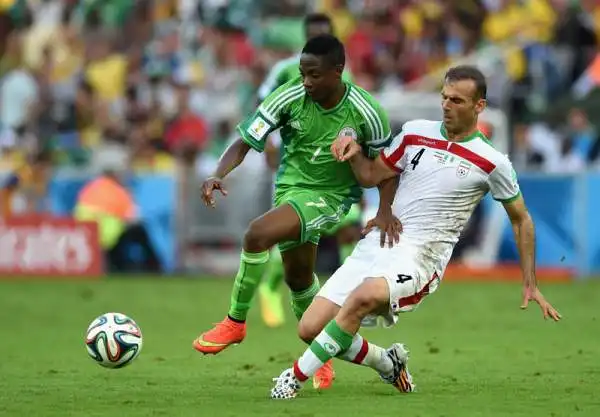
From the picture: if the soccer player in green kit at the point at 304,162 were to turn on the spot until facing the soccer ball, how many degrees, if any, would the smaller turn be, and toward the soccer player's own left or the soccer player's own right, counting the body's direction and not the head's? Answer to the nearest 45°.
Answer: approximately 45° to the soccer player's own right

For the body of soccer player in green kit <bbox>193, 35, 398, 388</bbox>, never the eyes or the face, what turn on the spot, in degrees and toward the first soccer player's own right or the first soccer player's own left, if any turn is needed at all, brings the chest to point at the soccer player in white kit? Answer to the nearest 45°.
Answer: approximately 90° to the first soccer player's own left

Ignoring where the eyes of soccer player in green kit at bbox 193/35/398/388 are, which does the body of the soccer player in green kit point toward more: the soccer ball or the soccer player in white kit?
the soccer ball

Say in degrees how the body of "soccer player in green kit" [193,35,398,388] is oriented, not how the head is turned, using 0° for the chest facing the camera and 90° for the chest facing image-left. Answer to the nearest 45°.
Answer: approximately 45°
